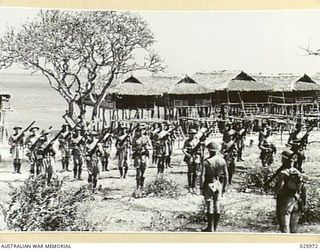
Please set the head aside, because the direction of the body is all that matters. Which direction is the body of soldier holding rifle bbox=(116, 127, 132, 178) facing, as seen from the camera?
toward the camera

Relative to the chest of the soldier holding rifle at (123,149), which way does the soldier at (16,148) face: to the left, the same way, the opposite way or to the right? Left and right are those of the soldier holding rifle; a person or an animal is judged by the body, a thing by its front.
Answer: the same way

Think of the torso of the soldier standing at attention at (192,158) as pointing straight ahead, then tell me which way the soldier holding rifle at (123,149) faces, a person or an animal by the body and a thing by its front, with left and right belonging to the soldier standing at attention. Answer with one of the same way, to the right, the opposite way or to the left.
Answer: the same way

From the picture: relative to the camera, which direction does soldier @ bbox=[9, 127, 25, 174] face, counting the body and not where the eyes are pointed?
toward the camera

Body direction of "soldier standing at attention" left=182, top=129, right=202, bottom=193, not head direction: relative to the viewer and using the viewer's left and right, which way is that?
facing the viewer

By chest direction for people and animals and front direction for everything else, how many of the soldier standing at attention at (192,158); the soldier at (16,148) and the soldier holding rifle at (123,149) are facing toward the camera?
3
